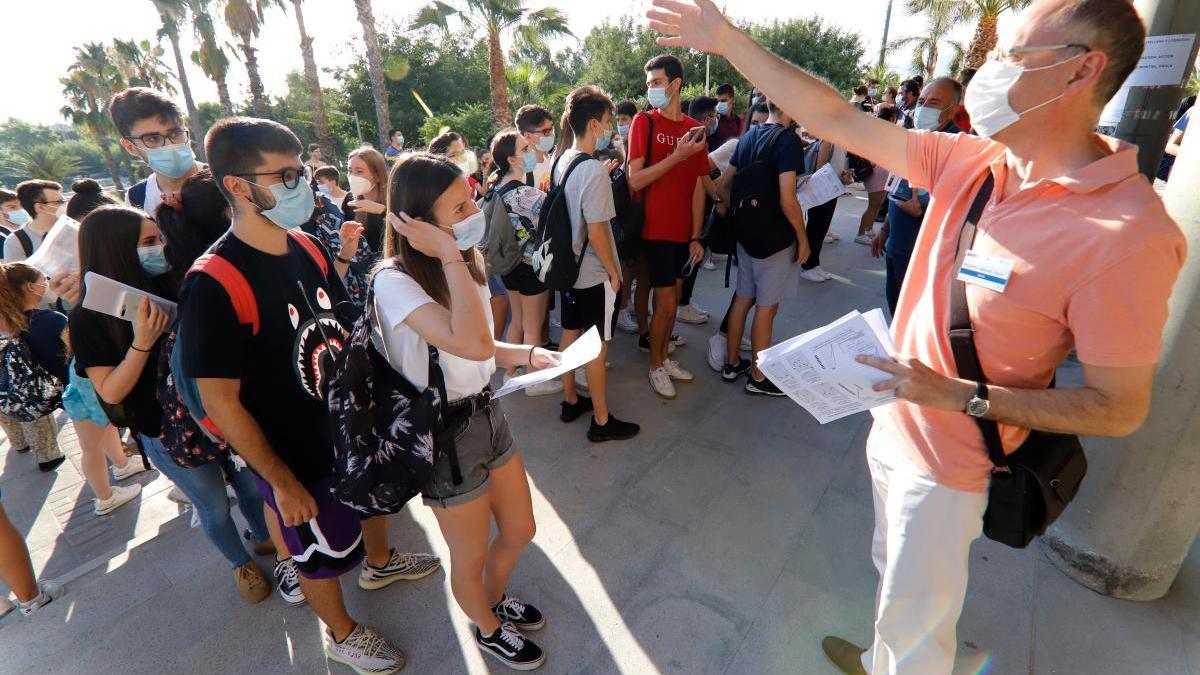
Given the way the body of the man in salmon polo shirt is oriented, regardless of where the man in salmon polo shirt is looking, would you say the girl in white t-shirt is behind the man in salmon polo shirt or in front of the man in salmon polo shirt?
in front

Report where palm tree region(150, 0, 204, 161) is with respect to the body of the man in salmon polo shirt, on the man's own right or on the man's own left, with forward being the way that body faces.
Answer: on the man's own right

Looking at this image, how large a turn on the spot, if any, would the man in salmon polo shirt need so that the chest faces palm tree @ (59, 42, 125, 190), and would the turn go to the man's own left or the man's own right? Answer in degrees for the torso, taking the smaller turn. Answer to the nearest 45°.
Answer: approximately 45° to the man's own right

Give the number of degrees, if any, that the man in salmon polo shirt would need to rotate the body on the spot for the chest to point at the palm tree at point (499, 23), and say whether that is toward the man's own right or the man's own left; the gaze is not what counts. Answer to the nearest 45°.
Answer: approximately 90° to the man's own right

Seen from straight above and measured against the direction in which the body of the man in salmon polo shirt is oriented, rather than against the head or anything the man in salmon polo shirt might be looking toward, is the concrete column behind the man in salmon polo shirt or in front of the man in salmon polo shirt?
behind

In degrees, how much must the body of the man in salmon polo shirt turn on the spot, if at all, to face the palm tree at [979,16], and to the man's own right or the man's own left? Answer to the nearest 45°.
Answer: approximately 135° to the man's own right

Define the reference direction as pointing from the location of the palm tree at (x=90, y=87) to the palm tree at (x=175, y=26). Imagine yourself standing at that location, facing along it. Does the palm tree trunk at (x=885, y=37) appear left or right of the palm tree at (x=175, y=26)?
left

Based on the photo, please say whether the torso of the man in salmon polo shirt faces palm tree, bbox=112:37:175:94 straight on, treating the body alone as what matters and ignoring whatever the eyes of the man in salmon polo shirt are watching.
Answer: no

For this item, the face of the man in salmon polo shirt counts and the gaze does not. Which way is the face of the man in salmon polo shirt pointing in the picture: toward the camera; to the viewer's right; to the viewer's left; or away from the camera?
to the viewer's left

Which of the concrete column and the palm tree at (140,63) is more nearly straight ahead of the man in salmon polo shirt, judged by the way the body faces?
the palm tree

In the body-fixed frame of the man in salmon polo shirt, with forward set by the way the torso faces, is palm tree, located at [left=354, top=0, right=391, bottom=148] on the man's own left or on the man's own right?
on the man's own right

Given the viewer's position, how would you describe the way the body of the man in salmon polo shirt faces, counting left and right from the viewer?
facing the viewer and to the left of the viewer

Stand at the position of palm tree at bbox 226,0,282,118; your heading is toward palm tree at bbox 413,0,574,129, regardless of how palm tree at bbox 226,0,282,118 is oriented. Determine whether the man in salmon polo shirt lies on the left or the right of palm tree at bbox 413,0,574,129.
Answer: right

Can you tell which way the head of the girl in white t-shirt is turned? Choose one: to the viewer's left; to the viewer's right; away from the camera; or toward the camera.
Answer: to the viewer's right

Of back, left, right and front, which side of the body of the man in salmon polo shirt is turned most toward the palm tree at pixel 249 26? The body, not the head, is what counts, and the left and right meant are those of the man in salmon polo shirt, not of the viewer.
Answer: right

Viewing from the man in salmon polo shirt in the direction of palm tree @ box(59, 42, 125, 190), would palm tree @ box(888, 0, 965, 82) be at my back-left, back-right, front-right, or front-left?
front-right
